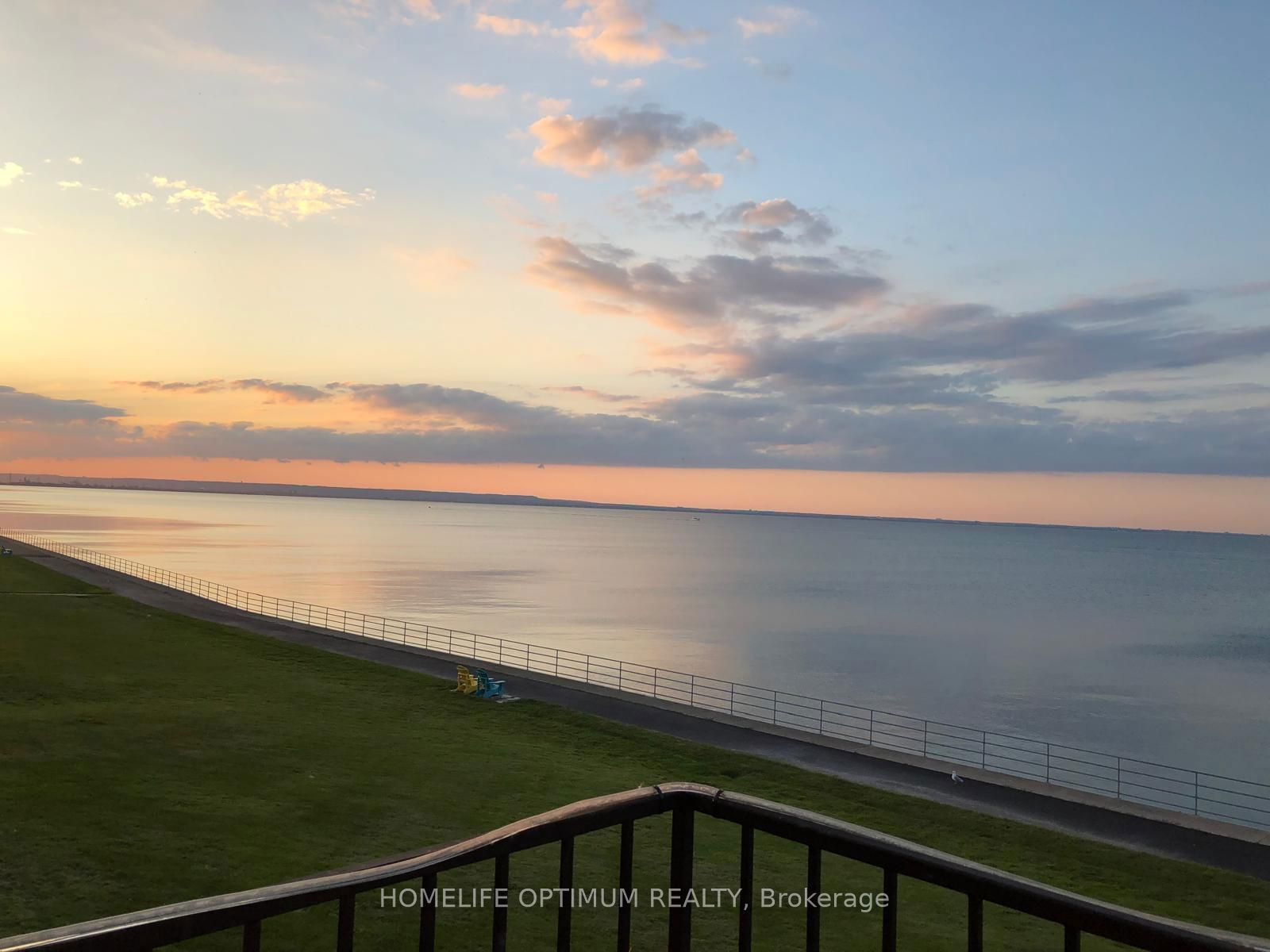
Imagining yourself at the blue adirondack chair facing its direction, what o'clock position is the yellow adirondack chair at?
The yellow adirondack chair is roughly at 9 o'clock from the blue adirondack chair.

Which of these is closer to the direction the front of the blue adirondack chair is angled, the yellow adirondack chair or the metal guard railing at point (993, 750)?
the metal guard railing

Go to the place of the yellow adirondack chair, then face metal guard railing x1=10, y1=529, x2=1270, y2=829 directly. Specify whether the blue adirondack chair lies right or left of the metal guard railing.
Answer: right

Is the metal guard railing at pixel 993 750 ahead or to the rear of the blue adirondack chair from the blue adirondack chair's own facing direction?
ahead

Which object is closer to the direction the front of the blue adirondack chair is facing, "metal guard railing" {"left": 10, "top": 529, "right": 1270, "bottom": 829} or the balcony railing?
the metal guard railing

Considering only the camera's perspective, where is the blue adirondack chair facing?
facing away from the viewer and to the right of the viewer

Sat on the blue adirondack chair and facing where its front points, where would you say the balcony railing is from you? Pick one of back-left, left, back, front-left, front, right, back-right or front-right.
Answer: back-right
